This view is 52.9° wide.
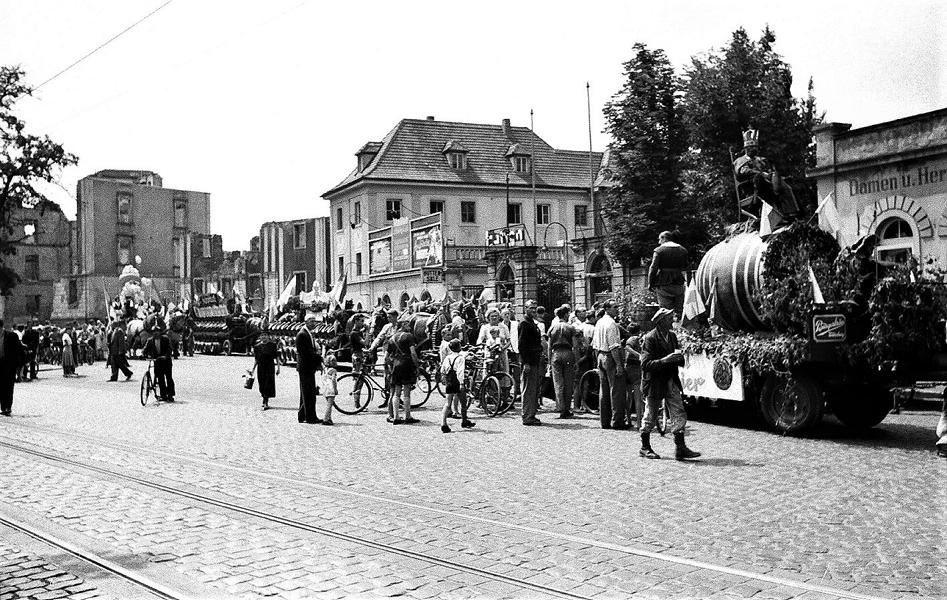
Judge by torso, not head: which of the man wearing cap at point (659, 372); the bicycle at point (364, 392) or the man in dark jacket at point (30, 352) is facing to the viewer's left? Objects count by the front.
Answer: the bicycle

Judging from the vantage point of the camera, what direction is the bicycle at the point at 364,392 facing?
facing to the left of the viewer
